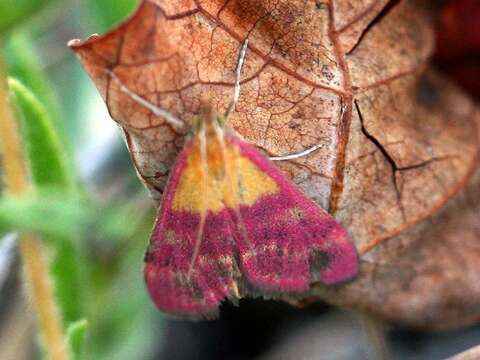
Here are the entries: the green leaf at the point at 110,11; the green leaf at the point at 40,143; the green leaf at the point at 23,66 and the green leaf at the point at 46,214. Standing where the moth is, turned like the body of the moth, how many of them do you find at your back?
0

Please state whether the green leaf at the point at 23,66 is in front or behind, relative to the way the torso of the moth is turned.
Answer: in front

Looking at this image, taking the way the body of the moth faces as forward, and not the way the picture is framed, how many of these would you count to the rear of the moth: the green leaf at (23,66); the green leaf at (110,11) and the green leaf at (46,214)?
0

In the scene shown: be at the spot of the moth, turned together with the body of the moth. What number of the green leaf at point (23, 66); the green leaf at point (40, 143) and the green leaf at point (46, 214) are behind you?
0

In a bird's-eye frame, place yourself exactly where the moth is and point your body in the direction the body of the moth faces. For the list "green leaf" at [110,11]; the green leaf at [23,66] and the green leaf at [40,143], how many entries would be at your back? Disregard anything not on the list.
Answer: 0

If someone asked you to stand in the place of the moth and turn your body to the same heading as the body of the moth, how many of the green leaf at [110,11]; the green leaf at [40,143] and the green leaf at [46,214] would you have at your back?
0

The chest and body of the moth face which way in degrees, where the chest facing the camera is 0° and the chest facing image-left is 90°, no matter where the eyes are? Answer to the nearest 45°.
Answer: approximately 180°

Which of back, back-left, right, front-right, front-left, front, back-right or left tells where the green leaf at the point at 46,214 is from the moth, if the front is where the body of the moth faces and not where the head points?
front-left

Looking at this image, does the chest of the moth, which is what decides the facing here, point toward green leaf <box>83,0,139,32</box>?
yes
